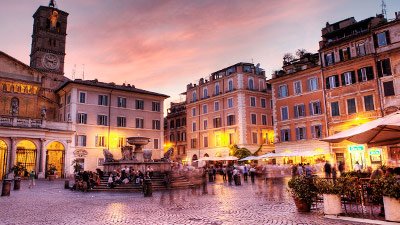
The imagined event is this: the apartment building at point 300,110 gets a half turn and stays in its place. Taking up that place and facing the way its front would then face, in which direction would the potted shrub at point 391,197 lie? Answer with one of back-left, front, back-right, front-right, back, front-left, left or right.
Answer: back-right

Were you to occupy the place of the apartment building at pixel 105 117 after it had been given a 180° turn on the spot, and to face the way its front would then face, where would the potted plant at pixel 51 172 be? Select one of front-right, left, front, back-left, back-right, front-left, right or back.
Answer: left

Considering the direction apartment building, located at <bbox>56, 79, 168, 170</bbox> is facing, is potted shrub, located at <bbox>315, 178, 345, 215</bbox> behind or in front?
in front

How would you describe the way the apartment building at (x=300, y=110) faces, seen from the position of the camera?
facing the viewer and to the left of the viewer

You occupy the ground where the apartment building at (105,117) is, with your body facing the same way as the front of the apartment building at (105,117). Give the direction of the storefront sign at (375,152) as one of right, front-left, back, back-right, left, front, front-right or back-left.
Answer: front

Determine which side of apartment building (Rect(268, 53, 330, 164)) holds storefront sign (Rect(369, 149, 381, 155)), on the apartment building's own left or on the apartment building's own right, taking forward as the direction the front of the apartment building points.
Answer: on the apartment building's own left

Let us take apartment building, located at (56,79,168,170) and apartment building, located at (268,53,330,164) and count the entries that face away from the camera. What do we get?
0

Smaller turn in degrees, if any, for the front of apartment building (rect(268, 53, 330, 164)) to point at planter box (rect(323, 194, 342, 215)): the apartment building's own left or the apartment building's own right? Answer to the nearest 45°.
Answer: approximately 45° to the apartment building's own left

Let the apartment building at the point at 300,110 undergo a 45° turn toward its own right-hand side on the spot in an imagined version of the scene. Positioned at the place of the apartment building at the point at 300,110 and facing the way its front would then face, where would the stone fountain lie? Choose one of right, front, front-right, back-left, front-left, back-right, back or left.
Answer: front-left

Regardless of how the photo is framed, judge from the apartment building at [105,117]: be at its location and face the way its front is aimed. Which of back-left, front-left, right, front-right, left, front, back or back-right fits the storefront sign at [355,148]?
front

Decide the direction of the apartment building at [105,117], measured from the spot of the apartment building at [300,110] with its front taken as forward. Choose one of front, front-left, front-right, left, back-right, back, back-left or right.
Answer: front-right

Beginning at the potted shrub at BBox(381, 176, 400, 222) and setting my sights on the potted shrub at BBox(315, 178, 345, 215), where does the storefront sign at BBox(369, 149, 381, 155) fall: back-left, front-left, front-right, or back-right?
front-right

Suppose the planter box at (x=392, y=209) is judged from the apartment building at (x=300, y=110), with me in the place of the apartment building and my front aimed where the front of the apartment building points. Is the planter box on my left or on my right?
on my left
